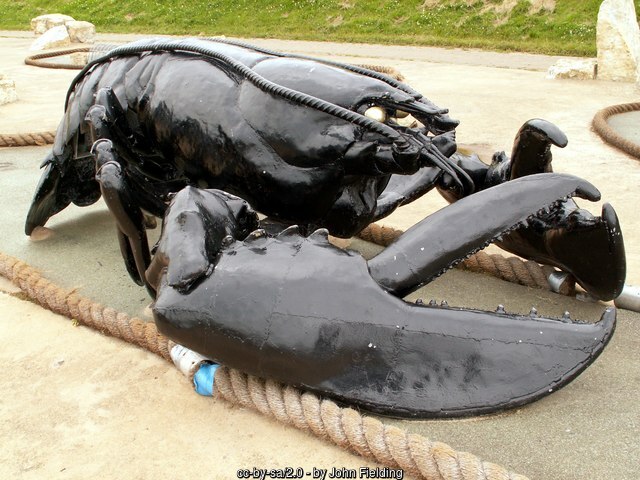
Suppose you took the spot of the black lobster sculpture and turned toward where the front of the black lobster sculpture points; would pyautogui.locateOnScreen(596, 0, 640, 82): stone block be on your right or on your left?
on your left

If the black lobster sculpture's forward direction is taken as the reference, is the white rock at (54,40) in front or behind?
behind

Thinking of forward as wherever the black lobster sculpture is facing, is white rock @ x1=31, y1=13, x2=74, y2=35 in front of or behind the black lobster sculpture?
behind

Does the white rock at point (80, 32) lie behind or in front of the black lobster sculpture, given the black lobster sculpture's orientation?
behind

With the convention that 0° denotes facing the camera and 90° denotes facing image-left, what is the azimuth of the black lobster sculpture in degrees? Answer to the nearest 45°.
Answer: approximately 315°

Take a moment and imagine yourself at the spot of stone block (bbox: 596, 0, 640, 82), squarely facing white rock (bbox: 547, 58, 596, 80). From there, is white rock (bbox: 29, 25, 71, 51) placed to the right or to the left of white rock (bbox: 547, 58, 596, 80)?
right

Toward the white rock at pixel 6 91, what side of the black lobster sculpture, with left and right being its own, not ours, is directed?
back

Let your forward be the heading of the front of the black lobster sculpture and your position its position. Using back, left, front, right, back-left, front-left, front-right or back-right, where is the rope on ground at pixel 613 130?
left

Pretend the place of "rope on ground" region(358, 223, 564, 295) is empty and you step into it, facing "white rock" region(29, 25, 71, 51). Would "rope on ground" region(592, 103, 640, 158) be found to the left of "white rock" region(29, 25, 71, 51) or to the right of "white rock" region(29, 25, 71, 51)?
right

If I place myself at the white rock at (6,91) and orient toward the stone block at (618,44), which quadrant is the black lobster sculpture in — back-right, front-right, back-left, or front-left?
front-right

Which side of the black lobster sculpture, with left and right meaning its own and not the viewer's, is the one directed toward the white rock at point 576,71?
left
